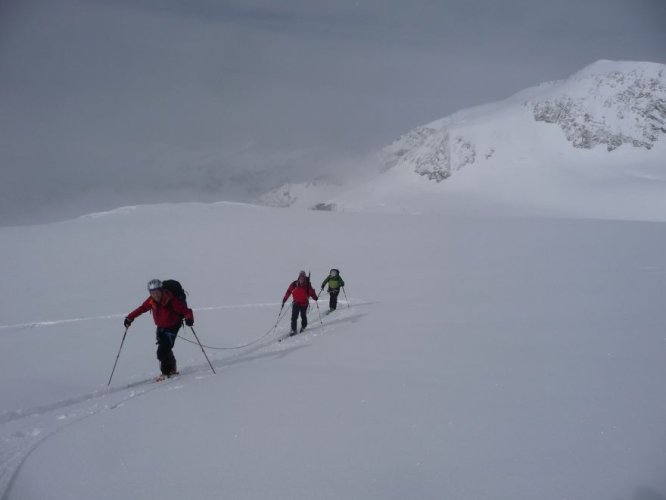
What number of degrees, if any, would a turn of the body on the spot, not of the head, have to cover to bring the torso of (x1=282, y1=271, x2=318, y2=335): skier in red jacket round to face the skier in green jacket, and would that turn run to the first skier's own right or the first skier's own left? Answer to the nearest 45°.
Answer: approximately 135° to the first skier's own right

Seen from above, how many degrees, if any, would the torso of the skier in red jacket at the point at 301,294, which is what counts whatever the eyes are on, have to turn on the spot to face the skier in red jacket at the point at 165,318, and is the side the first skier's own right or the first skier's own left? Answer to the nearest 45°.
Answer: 0° — they already face them

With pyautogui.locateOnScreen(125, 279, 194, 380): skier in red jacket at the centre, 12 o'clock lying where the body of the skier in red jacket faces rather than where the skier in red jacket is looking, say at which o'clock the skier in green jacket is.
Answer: The skier in green jacket is roughly at 6 o'clock from the skier in red jacket.

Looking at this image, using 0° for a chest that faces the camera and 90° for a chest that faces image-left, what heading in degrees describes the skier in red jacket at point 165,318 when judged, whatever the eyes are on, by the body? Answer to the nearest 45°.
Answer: approximately 45°

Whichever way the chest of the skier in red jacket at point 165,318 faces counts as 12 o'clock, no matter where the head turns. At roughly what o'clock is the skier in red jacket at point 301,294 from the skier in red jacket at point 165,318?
the skier in red jacket at point 301,294 is roughly at 6 o'clock from the skier in red jacket at point 165,318.
